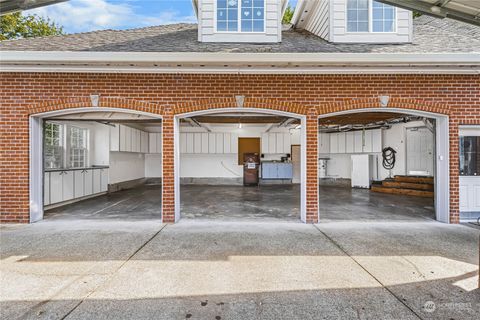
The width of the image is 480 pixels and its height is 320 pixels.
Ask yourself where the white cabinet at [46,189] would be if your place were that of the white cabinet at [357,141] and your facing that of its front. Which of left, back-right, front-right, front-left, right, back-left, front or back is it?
front-right

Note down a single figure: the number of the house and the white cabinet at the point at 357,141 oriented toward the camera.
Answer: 2

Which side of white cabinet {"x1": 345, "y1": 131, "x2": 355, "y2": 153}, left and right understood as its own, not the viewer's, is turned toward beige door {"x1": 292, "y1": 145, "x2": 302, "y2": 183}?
right

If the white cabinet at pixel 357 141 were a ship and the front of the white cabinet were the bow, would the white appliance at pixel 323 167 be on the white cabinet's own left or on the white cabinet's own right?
on the white cabinet's own right

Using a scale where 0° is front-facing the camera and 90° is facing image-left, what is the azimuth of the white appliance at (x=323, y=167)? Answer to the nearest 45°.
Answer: approximately 0°

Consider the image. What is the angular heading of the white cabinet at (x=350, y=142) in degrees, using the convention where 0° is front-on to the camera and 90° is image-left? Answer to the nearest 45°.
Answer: approximately 0°
